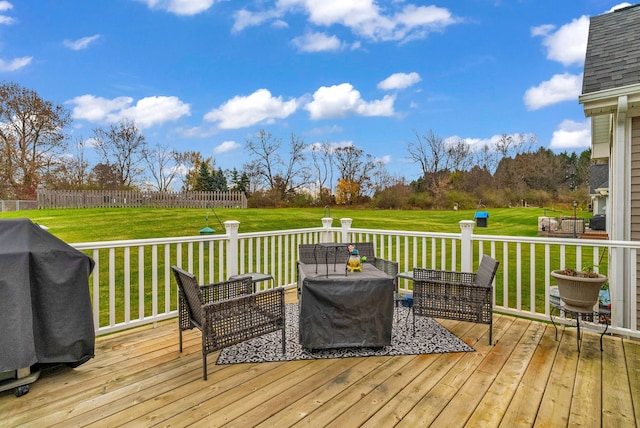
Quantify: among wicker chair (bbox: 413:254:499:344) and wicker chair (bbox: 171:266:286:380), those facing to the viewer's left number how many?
1

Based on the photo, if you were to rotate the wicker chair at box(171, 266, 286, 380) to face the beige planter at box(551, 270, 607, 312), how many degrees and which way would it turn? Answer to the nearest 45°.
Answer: approximately 45° to its right

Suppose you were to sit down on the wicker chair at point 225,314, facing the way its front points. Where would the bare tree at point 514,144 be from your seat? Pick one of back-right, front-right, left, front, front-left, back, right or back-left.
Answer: front

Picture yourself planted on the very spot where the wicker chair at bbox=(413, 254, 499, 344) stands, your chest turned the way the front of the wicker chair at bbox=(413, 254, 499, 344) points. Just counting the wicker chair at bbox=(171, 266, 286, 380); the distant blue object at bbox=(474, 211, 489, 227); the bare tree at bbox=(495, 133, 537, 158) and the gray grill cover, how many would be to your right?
2

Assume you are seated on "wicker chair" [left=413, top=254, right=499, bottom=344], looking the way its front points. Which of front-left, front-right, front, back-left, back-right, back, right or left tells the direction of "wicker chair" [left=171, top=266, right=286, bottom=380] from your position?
front-left

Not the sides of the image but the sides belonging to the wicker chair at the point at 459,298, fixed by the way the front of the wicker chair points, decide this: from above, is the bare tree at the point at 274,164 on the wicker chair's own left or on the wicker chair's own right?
on the wicker chair's own right

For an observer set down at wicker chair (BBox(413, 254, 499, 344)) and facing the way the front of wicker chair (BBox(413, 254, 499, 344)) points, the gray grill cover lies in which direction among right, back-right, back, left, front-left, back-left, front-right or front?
front-left

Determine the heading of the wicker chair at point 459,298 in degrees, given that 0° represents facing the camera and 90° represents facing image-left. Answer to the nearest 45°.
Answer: approximately 90°

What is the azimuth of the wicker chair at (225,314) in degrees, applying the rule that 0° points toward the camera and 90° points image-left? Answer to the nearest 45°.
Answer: approximately 225°

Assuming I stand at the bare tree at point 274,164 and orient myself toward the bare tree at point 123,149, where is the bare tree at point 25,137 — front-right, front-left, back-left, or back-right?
front-left

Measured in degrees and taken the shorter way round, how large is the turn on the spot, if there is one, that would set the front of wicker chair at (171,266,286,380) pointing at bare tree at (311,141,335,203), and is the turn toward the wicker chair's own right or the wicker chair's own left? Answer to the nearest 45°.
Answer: approximately 45° to the wicker chair's own left
